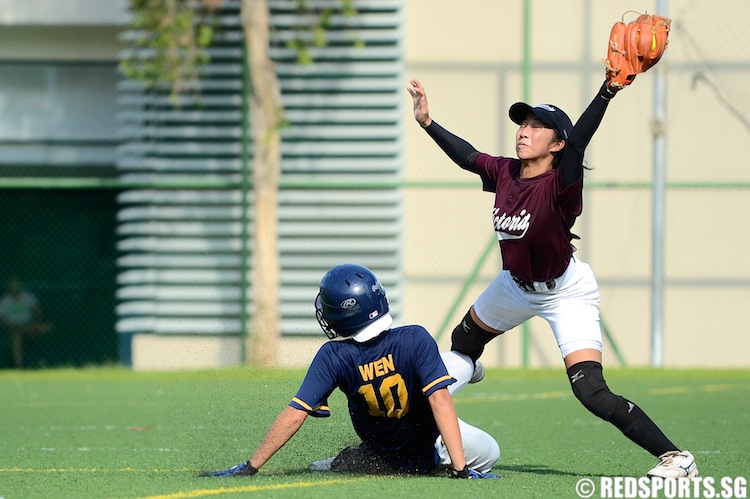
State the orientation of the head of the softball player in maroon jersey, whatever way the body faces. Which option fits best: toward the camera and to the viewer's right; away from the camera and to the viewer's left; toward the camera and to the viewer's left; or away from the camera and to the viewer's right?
toward the camera and to the viewer's left

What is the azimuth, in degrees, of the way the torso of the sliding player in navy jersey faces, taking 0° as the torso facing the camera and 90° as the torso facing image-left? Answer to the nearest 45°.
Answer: approximately 180°

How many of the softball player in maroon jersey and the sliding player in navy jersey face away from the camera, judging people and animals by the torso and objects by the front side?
1

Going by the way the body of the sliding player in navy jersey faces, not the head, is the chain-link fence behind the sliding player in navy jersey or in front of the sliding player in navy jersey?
in front

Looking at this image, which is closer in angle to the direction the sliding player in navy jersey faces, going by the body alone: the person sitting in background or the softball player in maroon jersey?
the person sitting in background

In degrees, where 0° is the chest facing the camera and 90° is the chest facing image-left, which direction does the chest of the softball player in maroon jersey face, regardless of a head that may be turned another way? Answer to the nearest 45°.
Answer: approximately 45°

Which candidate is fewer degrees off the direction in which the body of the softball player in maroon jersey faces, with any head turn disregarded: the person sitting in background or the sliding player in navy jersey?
the sliding player in navy jersey

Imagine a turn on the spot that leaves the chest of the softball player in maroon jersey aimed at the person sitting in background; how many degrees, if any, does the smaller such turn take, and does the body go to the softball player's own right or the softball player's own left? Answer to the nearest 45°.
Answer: approximately 90° to the softball player's own right

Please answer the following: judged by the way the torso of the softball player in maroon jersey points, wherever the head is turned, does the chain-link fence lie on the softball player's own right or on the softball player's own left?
on the softball player's own right

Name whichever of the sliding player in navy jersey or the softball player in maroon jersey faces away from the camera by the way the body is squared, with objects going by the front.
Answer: the sliding player in navy jersey
